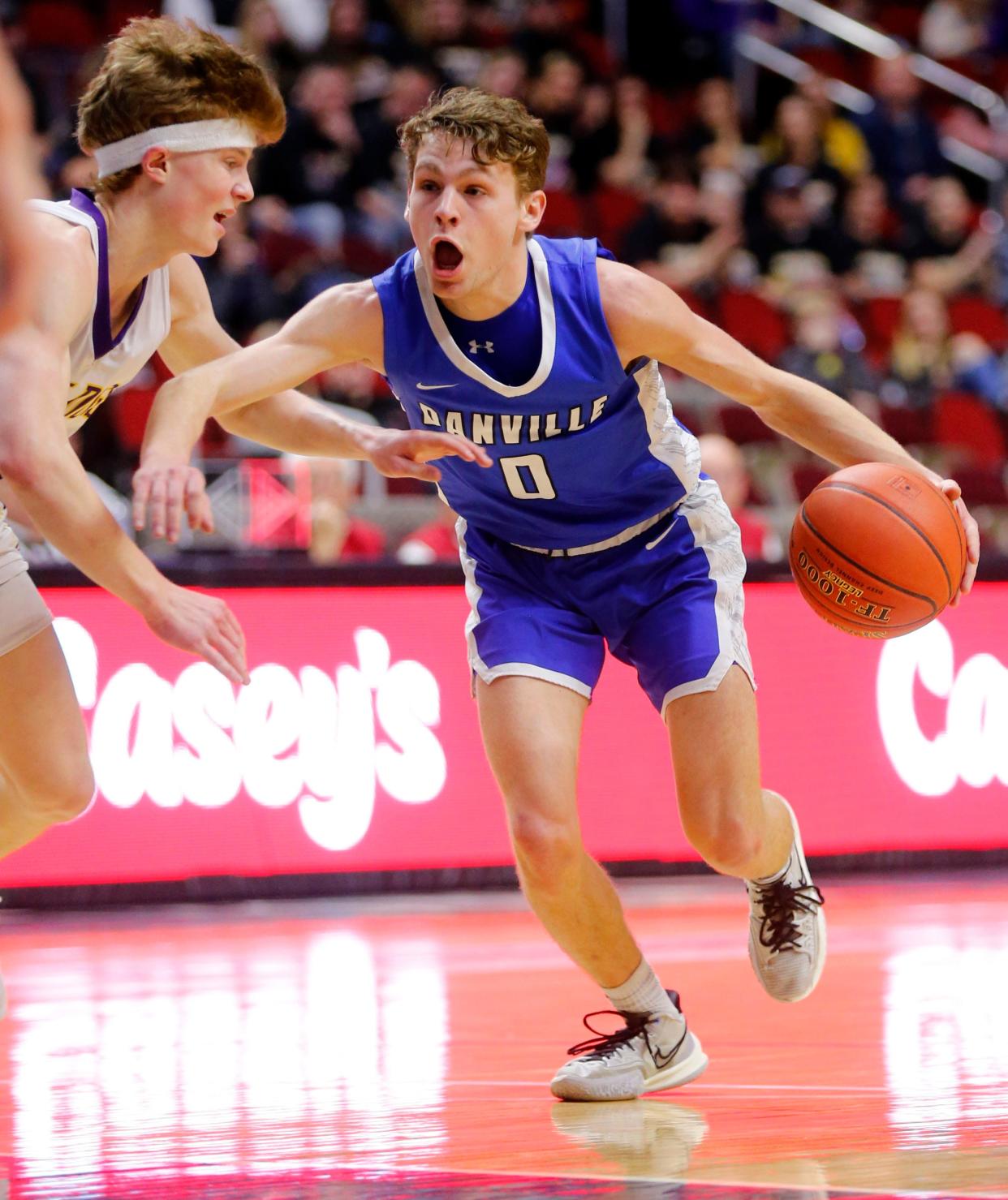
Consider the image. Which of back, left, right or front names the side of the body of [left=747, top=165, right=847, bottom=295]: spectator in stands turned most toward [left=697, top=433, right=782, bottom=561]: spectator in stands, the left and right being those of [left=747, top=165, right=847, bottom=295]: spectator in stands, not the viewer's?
front

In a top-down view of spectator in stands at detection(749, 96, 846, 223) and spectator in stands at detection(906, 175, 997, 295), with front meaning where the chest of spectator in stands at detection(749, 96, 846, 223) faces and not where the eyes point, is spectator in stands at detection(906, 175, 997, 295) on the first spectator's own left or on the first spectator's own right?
on the first spectator's own left

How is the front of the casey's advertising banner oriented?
toward the camera

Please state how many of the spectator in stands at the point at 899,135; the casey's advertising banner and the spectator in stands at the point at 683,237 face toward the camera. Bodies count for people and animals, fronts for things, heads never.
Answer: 3

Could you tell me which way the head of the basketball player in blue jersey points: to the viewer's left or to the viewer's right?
to the viewer's left

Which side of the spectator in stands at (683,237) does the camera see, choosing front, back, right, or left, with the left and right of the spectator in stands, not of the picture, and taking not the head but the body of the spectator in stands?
front

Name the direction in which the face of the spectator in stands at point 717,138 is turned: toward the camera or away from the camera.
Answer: toward the camera

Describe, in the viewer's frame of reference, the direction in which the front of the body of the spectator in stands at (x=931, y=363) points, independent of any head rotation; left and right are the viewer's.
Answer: facing the viewer

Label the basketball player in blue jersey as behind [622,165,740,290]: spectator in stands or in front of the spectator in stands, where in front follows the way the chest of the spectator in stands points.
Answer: in front

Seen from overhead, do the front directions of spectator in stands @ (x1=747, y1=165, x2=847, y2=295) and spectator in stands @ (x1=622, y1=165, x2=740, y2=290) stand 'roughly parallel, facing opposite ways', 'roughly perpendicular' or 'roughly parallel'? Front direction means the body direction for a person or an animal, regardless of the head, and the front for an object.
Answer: roughly parallel

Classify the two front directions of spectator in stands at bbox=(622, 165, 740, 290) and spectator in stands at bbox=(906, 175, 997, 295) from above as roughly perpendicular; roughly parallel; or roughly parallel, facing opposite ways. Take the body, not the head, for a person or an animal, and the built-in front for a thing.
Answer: roughly parallel

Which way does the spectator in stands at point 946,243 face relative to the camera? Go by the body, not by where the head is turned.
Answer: toward the camera
